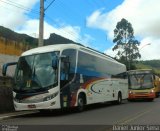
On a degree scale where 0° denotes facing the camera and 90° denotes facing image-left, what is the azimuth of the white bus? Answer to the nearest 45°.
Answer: approximately 45°
